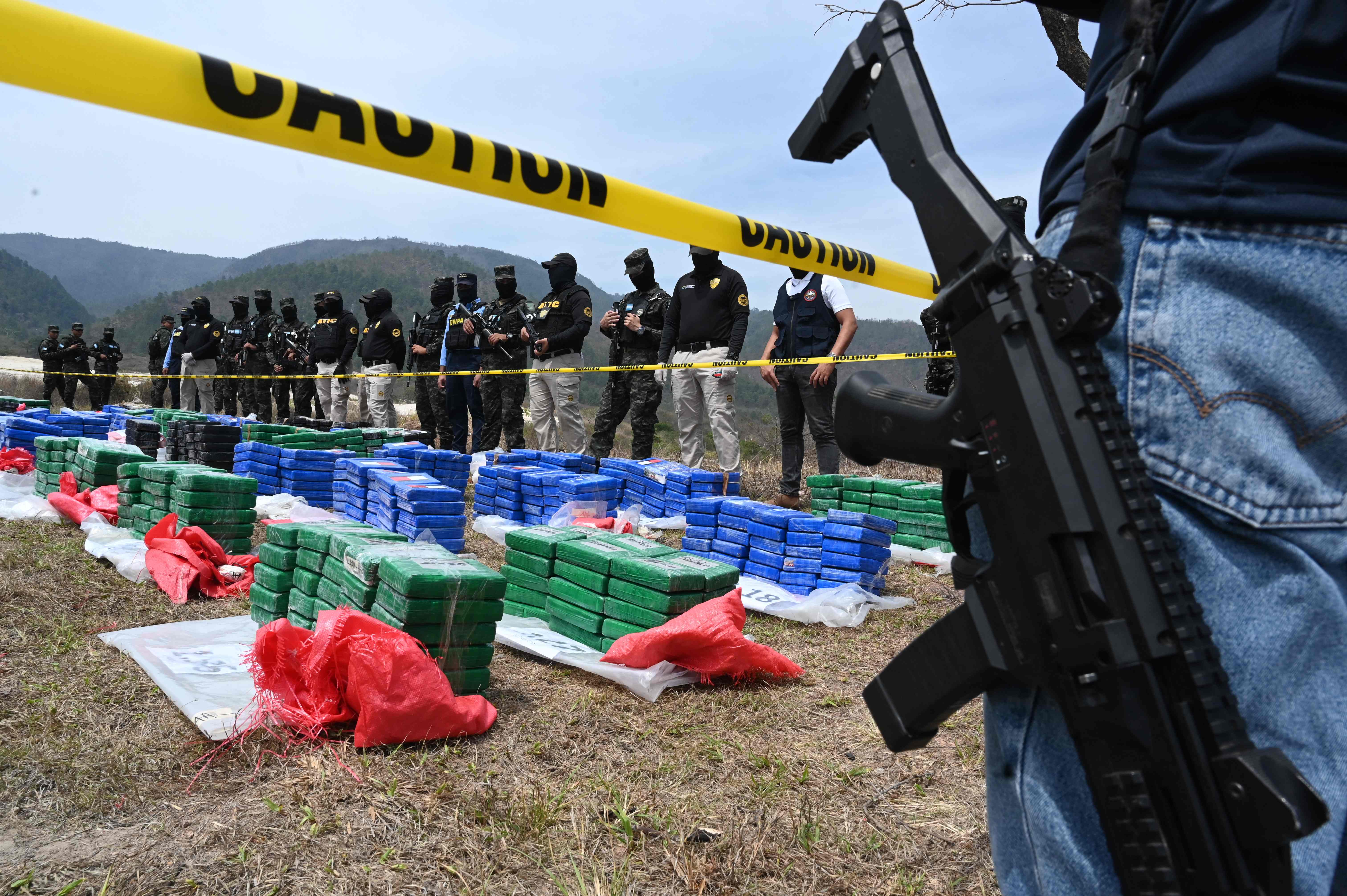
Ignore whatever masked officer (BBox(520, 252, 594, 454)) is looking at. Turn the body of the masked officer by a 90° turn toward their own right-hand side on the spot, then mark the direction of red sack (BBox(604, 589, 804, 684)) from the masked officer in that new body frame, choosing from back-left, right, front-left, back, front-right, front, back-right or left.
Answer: back-left

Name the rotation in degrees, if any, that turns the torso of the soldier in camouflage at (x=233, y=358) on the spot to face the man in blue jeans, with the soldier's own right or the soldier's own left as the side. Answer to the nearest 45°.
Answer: approximately 45° to the soldier's own left

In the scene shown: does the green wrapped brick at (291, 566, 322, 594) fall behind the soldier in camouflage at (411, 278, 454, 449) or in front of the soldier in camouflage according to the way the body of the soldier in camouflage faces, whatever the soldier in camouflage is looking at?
in front

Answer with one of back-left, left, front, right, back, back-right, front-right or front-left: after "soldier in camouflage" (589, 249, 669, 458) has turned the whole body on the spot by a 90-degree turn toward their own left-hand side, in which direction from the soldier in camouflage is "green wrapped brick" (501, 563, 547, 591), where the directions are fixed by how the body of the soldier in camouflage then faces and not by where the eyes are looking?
front-right

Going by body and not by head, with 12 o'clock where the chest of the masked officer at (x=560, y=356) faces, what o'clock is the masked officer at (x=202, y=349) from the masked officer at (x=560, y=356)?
the masked officer at (x=202, y=349) is roughly at 3 o'clock from the masked officer at (x=560, y=356).

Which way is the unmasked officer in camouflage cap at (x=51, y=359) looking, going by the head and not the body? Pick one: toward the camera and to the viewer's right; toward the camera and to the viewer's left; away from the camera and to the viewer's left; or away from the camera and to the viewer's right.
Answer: toward the camera and to the viewer's right

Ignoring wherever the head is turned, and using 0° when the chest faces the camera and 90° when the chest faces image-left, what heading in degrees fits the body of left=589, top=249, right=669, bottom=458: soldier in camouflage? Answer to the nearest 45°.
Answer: approximately 45°

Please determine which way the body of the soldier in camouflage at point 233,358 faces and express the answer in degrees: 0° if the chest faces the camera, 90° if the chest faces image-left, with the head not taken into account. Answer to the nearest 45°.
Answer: approximately 45°

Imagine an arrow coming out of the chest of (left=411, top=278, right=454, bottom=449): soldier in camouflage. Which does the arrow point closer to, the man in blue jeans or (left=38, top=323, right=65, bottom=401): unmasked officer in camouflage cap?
the man in blue jeans

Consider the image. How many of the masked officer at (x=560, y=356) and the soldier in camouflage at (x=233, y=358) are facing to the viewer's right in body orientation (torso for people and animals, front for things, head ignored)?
0

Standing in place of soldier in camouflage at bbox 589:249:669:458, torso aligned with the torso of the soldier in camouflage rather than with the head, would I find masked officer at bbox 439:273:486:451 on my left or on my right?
on my right

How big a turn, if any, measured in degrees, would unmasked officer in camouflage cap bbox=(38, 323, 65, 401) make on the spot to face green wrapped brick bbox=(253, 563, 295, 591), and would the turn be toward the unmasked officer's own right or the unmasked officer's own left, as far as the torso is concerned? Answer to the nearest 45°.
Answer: approximately 45° to the unmasked officer's own right
